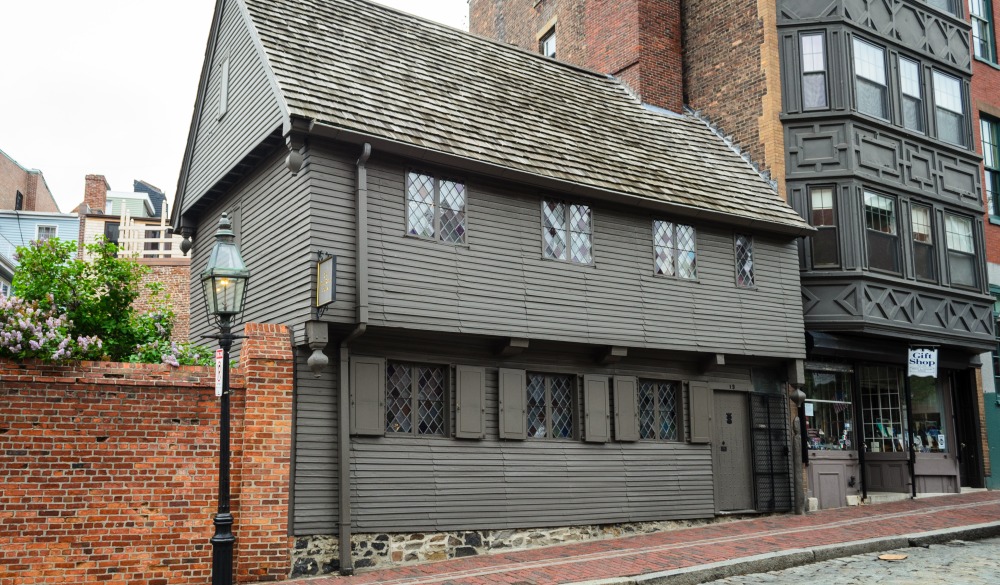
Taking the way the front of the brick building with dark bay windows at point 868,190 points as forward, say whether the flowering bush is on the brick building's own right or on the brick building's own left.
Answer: on the brick building's own right

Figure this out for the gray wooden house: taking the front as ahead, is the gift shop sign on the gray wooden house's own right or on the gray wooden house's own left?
on the gray wooden house's own left

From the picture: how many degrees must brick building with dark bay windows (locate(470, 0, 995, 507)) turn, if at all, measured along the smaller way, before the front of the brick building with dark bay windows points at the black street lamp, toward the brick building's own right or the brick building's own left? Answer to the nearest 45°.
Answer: approximately 90° to the brick building's own right

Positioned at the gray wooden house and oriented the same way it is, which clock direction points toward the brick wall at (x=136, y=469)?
The brick wall is roughly at 3 o'clock from the gray wooden house.

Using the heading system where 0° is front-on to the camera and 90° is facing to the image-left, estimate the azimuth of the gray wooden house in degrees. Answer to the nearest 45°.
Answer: approximately 315°

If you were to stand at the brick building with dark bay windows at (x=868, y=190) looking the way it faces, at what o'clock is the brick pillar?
The brick pillar is roughly at 3 o'clock from the brick building with dark bay windows.

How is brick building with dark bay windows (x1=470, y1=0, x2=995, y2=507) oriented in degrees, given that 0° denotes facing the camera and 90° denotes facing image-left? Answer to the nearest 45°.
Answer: approximately 315°

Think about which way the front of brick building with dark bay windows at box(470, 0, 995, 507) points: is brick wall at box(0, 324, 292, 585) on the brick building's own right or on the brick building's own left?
on the brick building's own right

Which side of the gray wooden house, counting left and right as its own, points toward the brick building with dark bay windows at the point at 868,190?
left

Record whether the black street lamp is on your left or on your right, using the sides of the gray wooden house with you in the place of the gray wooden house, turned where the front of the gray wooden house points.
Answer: on your right
